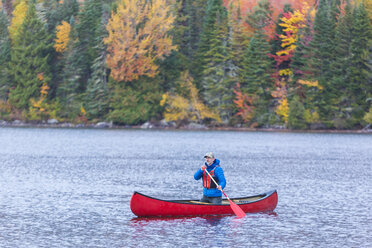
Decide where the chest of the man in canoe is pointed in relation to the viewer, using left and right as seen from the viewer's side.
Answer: facing the viewer and to the left of the viewer
